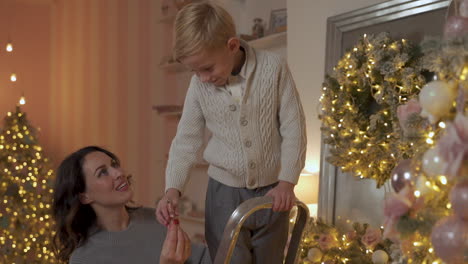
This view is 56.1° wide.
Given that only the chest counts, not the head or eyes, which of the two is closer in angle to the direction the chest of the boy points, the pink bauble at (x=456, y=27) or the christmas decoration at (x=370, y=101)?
the pink bauble

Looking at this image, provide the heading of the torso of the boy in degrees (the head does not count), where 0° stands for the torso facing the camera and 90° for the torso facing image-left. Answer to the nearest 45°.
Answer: approximately 0°

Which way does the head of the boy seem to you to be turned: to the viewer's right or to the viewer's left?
to the viewer's left

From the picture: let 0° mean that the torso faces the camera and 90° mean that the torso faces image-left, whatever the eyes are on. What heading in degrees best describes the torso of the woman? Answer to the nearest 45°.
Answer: approximately 315°

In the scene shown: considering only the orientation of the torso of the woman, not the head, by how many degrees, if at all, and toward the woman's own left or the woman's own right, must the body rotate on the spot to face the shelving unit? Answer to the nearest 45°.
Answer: approximately 135° to the woman's own left

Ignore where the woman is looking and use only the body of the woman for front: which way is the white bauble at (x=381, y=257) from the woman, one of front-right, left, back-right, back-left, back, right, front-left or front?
front-left

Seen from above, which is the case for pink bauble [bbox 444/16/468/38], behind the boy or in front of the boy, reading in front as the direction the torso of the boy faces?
in front
